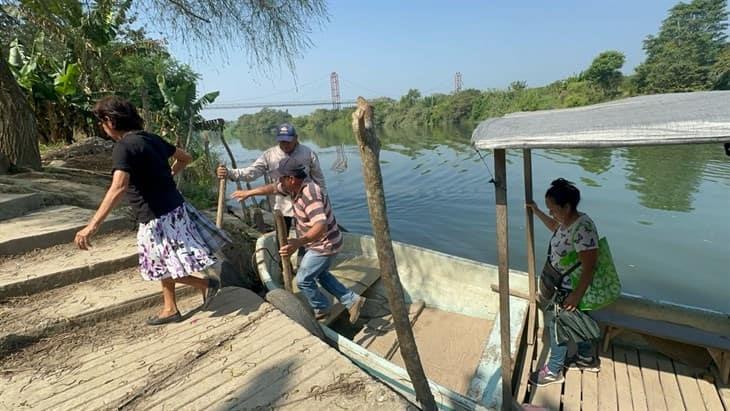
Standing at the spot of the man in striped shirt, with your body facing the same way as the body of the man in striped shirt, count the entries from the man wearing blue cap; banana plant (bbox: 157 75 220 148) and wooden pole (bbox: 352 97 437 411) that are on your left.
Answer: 1

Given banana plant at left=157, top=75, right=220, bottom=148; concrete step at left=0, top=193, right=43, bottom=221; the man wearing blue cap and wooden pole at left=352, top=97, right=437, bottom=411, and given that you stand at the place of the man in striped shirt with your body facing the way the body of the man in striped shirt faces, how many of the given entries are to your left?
1

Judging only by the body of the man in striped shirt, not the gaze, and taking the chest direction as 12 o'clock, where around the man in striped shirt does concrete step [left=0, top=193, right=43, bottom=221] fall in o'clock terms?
The concrete step is roughly at 1 o'clock from the man in striped shirt.

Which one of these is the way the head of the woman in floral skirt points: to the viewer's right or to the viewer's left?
to the viewer's left

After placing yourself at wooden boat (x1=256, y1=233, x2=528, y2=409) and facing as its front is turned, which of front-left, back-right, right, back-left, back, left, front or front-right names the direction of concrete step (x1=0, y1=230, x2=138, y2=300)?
front-left

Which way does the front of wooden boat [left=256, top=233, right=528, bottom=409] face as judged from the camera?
facing away from the viewer and to the left of the viewer

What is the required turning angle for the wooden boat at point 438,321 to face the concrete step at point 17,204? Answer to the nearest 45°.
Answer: approximately 45° to its left

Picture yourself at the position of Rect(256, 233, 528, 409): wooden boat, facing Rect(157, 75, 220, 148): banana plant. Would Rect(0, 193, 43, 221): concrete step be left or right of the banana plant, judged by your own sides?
left

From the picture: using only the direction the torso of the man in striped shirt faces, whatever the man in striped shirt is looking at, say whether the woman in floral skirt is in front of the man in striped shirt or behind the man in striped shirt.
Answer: in front

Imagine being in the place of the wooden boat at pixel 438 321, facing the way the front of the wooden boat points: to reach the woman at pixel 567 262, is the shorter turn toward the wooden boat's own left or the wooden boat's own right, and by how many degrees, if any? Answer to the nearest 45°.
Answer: approximately 180°

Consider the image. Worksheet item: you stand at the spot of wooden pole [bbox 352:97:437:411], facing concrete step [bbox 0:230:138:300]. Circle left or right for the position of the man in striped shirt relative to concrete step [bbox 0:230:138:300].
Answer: right

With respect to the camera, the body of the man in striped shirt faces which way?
to the viewer's left

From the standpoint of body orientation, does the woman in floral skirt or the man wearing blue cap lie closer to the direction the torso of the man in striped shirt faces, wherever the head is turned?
the woman in floral skirt

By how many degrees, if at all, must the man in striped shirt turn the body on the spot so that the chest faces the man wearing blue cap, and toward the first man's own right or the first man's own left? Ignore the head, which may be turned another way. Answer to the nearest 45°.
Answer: approximately 90° to the first man's own right

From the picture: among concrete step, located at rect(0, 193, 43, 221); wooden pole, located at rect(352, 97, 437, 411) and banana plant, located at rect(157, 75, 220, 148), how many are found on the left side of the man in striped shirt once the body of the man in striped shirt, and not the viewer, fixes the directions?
1

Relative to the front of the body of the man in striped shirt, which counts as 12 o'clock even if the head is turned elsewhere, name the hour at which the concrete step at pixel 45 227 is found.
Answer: The concrete step is roughly at 1 o'clock from the man in striped shirt.
